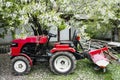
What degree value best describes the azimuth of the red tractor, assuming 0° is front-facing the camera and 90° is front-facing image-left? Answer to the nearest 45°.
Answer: approximately 90°
